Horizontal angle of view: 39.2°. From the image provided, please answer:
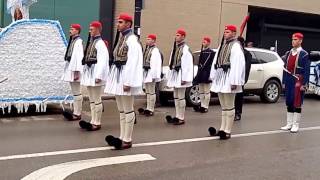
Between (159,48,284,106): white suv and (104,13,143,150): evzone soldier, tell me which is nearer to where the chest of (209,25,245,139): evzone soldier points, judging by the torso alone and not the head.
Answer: the evzone soldier

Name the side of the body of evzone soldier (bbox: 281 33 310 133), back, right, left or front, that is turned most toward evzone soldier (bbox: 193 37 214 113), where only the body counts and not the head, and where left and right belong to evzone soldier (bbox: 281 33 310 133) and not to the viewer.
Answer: right

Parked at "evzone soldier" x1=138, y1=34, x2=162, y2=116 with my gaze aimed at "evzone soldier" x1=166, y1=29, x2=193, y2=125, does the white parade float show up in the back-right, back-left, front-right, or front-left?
back-right

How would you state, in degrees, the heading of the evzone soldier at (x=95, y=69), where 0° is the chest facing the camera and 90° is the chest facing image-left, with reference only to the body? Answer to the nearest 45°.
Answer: approximately 45°

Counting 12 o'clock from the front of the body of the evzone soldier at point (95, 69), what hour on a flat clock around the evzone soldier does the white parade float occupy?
The white parade float is roughly at 3 o'clock from the evzone soldier.

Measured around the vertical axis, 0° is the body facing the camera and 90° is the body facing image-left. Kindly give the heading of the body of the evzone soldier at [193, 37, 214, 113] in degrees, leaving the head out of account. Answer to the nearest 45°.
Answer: approximately 45°

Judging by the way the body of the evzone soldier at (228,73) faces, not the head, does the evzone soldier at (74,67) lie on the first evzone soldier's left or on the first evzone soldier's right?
on the first evzone soldier's right

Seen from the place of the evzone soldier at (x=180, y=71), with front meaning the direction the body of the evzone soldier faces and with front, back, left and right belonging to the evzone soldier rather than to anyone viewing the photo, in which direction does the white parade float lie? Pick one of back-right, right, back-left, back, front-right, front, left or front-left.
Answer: front-right

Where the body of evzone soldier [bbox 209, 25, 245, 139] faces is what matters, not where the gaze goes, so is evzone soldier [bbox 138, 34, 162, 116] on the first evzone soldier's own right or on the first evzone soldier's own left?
on the first evzone soldier's own right
